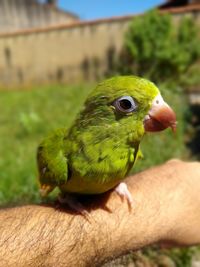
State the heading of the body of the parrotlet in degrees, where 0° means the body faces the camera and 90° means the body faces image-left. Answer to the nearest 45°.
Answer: approximately 315°
